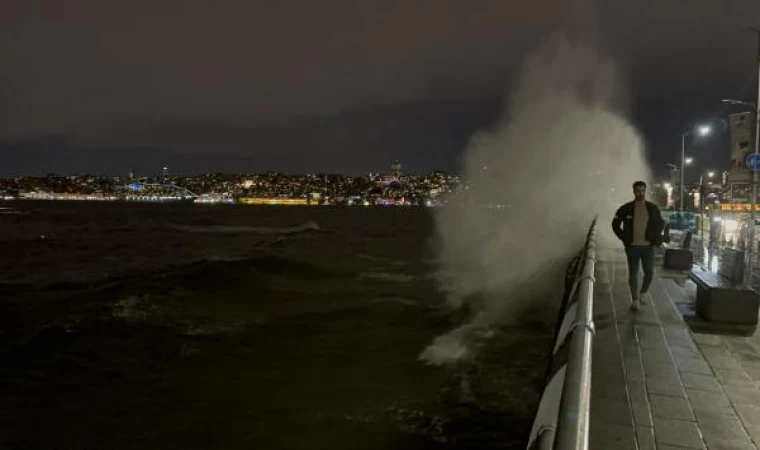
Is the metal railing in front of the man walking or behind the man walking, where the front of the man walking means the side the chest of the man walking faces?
in front

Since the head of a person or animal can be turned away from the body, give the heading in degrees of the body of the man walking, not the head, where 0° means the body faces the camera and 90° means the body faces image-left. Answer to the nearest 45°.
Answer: approximately 0°
